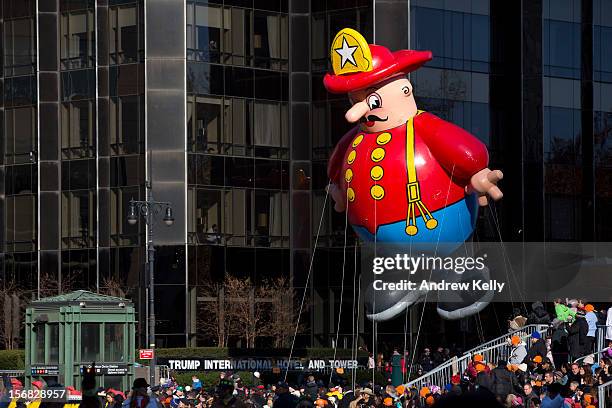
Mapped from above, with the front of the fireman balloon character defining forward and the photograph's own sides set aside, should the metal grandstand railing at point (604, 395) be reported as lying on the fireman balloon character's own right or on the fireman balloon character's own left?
on the fireman balloon character's own left

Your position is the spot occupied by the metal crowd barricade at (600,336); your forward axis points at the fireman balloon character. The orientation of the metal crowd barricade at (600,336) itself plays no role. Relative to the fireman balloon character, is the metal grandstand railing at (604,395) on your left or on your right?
left

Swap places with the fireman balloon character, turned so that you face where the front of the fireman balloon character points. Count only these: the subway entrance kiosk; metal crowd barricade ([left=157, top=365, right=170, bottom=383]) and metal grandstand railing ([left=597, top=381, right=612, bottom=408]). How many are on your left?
1

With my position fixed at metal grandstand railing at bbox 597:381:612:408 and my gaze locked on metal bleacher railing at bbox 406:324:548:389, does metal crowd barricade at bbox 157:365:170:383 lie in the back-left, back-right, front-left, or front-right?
front-left

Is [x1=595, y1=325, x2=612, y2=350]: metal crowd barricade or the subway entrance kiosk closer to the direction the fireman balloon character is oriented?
the subway entrance kiosk

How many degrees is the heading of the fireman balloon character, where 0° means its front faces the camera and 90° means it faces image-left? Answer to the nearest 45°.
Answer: approximately 45°
